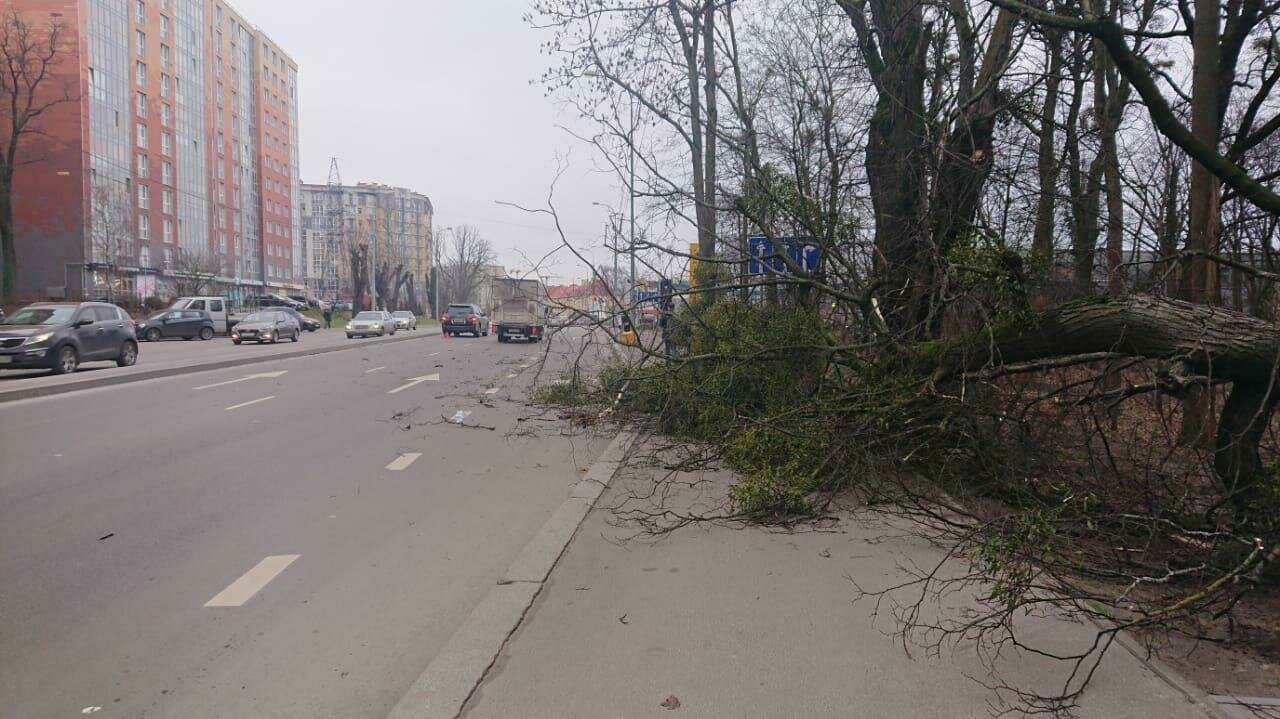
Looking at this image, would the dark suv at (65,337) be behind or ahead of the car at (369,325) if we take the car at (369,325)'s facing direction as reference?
ahead

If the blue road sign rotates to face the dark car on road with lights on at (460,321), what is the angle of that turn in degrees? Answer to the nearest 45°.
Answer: approximately 135° to its right

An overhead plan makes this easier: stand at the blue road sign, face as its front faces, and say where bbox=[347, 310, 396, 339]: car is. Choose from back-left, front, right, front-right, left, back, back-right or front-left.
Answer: back-right

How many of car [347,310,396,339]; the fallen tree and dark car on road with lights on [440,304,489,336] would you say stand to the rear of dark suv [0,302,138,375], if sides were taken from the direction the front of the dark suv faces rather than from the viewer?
2

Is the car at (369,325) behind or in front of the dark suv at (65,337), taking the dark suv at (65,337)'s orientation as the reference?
behind

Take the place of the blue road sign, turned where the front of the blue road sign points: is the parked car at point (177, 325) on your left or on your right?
on your right
